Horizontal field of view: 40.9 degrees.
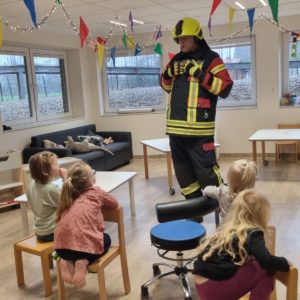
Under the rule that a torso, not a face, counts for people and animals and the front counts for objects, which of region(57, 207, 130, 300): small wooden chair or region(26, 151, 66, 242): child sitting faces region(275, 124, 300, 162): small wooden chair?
the child sitting

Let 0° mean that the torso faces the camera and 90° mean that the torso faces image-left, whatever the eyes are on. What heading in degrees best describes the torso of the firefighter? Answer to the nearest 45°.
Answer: approximately 45°

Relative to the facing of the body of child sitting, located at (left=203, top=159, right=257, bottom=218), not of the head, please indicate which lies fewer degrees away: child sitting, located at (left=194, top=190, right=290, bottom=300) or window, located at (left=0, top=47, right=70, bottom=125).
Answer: the window

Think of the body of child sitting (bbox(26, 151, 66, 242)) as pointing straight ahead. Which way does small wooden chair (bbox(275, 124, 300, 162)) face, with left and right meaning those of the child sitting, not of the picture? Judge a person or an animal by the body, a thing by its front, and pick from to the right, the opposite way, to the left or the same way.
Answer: the opposite way

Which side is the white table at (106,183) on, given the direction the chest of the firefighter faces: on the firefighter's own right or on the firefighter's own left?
on the firefighter's own right

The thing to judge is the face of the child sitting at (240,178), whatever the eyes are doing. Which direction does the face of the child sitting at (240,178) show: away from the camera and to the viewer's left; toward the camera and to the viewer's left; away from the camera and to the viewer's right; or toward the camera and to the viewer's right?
away from the camera and to the viewer's left

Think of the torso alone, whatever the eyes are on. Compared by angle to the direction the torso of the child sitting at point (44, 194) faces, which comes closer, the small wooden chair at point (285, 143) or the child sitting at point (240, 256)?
the small wooden chair
